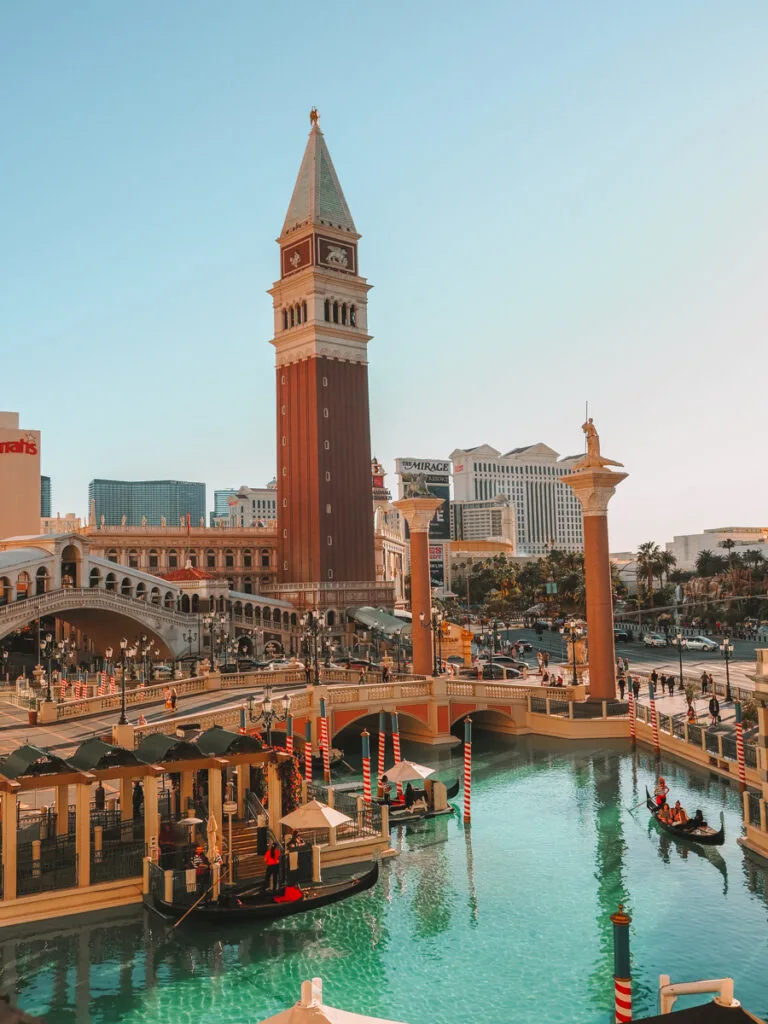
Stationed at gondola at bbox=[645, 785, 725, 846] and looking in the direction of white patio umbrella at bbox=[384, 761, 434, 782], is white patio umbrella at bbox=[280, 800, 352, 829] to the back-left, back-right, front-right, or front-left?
front-left

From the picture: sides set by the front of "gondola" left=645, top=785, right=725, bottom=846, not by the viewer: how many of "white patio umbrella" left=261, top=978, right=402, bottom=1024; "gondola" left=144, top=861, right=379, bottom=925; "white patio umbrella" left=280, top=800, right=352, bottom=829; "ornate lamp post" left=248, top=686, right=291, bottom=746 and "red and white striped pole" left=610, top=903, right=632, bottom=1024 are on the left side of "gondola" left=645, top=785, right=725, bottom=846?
0

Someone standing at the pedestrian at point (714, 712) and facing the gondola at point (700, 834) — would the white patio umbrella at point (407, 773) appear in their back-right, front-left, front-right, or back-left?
front-right

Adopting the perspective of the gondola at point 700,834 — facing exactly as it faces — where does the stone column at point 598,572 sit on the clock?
The stone column is roughly at 7 o'clock from the gondola.

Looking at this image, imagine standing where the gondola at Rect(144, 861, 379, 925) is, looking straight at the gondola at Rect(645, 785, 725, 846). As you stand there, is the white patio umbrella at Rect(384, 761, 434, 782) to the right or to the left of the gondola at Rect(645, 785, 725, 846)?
left

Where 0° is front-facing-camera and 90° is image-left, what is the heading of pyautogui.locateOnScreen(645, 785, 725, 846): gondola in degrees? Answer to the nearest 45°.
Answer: approximately 315°

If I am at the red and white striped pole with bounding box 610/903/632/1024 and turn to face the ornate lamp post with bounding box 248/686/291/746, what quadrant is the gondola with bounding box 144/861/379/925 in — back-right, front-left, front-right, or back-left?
front-left

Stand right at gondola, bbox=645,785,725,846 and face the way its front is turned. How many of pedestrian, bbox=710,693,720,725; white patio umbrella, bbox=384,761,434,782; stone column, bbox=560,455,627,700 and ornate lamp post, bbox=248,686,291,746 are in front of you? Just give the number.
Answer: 0

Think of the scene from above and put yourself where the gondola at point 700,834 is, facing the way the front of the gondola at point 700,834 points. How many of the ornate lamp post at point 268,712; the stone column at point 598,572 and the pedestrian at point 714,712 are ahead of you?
0

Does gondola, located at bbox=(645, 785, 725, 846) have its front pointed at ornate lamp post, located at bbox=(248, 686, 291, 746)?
no

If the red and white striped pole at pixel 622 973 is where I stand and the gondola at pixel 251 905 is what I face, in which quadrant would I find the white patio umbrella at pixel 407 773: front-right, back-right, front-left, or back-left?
front-right

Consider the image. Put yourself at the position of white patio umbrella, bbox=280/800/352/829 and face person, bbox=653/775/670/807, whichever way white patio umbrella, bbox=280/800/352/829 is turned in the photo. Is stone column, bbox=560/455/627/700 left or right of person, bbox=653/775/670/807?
left

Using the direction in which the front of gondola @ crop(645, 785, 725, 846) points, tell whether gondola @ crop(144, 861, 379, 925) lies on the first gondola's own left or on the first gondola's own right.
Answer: on the first gondola's own right

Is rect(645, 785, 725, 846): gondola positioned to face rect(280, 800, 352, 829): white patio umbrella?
no

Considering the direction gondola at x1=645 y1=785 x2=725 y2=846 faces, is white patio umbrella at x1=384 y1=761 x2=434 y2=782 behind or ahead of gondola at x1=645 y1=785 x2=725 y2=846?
behind

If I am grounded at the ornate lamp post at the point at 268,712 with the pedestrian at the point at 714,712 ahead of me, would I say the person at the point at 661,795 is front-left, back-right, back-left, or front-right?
front-right
